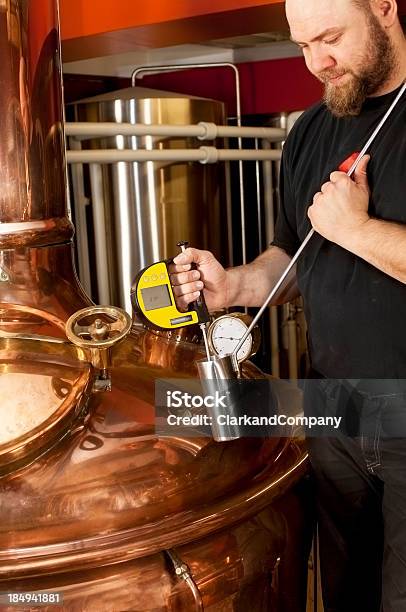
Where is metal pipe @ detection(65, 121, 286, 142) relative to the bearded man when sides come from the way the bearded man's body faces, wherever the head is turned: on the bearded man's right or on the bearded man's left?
on the bearded man's right

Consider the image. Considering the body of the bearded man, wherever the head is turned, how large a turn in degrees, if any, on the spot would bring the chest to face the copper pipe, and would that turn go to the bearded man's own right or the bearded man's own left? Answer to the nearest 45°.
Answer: approximately 45° to the bearded man's own right

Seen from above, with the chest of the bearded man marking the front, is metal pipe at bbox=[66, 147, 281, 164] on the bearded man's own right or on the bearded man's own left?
on the bearded man's own right

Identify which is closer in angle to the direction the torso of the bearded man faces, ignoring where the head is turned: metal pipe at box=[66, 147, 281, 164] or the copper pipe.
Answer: the copper pipe

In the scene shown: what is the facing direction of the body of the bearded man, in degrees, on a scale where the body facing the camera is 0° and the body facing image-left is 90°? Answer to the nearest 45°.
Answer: approximately 45°
